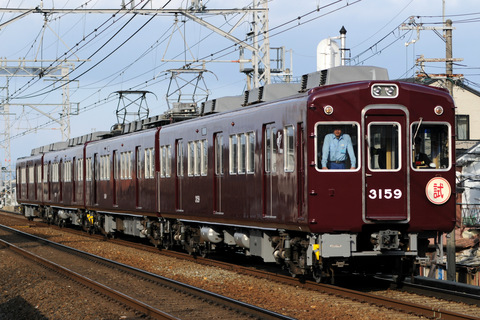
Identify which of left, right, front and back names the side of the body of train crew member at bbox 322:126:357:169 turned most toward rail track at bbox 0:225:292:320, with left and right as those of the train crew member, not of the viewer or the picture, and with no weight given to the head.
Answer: right

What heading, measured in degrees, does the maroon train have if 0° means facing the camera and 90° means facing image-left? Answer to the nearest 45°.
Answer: approximately 315°

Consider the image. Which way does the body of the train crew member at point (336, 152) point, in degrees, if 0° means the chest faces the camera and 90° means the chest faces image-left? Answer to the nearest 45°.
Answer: approximately 0°
